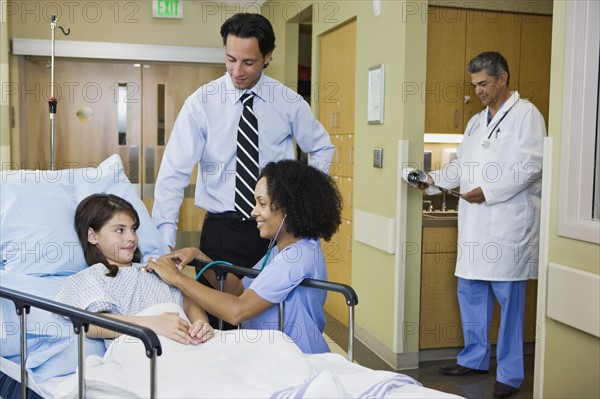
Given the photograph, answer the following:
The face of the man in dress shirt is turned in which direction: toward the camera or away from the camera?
toward the camera

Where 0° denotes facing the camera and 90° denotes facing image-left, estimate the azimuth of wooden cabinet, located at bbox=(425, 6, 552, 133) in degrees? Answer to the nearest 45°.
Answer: approximately 0°

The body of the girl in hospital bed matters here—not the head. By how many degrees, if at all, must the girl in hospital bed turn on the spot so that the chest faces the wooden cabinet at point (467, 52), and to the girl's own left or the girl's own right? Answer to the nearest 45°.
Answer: approximately 90° to the girl's own left

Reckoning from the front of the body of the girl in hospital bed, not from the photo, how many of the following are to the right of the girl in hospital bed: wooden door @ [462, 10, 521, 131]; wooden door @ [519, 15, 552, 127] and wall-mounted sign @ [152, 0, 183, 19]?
0

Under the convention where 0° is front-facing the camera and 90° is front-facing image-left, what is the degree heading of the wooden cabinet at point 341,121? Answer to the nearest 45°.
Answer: approximately 45°

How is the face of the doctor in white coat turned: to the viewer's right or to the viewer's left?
to the viewer's left

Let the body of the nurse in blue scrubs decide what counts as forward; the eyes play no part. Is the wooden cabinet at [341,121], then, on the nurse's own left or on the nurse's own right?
on the nurse's own right

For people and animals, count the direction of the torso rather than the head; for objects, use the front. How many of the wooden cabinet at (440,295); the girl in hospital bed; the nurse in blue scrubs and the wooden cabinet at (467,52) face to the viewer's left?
1

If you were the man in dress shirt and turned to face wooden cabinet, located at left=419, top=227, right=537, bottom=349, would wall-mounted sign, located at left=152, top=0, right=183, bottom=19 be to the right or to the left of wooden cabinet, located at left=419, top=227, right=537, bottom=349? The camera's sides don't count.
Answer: left

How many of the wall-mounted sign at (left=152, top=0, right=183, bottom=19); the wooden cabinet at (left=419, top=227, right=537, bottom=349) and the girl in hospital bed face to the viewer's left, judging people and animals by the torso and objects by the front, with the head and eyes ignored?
0

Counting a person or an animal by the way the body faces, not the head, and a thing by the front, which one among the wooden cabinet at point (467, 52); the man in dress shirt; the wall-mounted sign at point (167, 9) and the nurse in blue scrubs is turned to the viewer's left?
the nurse in blue scrubs

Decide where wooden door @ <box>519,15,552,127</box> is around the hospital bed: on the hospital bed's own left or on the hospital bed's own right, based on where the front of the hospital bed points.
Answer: on the hospital bed's own left

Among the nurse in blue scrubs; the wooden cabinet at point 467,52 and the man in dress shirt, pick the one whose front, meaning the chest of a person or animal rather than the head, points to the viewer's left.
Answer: the nurse in blue scrubs

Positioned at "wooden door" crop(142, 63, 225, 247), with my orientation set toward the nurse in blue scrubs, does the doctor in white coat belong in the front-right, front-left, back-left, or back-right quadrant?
front-left

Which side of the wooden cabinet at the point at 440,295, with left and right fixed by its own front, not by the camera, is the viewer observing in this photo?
front

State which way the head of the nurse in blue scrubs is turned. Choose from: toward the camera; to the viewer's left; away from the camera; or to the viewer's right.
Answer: to the viewer's left

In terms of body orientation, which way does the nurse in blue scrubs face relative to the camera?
to the viewer's left

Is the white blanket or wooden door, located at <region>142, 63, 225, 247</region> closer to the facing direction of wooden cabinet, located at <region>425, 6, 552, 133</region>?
the white blanket

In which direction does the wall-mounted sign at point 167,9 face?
toward the camera

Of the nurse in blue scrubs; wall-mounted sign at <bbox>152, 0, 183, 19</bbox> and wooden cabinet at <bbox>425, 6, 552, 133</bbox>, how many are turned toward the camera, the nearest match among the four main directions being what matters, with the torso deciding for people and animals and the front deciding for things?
2
